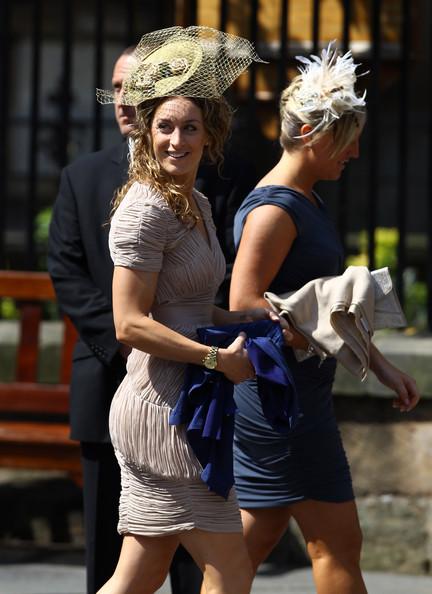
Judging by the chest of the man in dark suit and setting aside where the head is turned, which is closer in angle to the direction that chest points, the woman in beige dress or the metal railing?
the woman in beige dress

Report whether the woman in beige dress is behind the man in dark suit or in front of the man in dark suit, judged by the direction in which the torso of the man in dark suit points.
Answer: in front

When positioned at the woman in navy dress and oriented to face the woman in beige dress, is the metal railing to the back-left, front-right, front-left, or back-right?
back-right

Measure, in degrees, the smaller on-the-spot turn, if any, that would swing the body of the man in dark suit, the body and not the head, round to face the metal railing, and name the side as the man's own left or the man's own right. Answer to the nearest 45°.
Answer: approximately 180°

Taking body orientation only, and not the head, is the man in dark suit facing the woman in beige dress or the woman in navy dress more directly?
the woman in beige dress

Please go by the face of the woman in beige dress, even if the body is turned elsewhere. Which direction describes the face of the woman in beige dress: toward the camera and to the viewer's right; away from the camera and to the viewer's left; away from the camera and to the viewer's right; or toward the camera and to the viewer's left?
toward the camera and to the viewer's right

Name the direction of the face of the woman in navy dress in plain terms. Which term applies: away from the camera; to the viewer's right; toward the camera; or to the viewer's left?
to the viewer's right

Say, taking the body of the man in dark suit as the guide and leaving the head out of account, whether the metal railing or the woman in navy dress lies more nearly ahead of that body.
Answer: the woman in navy dress

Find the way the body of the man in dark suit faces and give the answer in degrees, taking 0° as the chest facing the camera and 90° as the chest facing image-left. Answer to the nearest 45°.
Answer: approximately 0°

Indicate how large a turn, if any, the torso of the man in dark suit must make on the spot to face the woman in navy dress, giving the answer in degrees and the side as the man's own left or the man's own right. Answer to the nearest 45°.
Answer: approximately 45° to the man's own left
